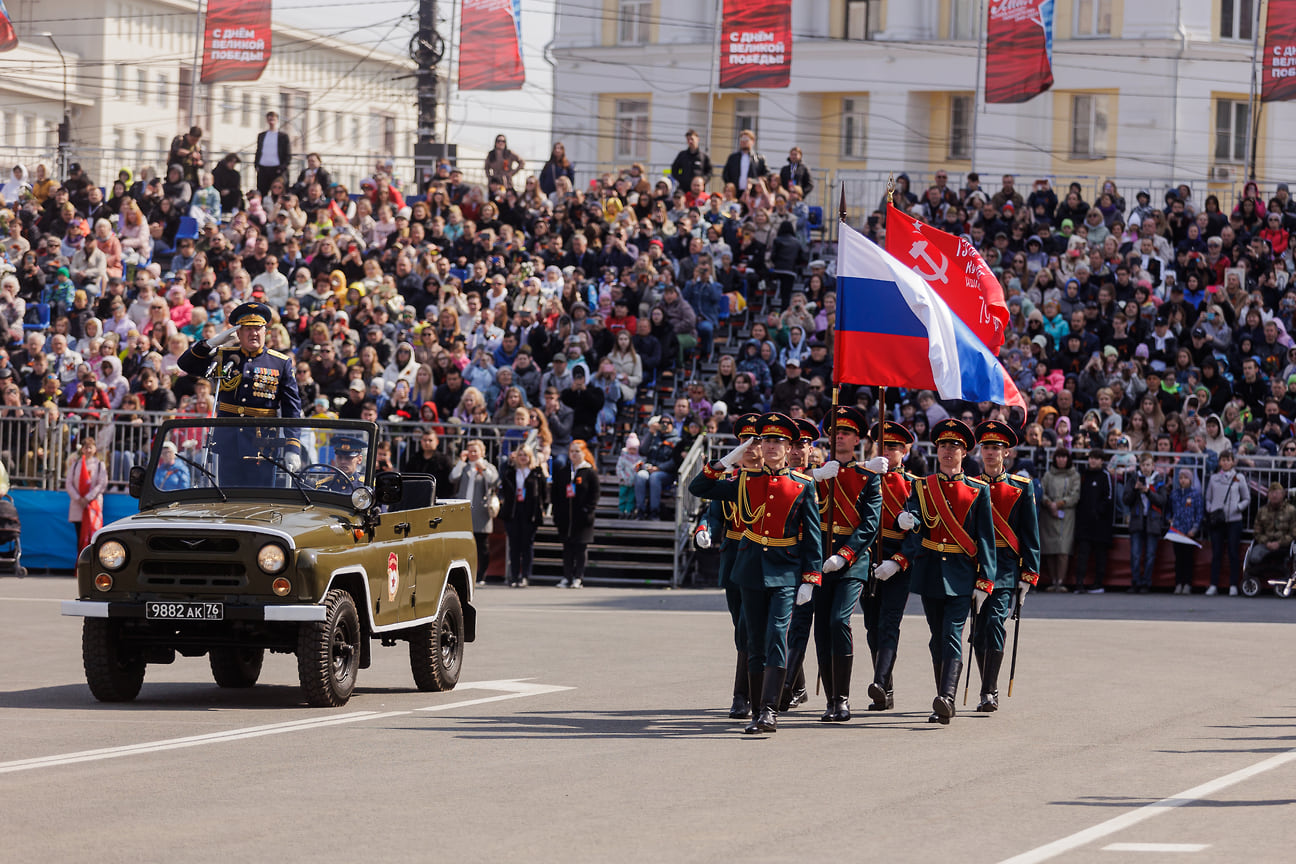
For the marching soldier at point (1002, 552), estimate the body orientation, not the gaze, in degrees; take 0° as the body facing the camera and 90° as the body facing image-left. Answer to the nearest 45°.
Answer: approximately 45°

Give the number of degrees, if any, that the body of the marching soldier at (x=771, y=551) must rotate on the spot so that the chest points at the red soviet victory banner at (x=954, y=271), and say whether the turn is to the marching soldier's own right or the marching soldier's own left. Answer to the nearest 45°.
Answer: approximately 180°
